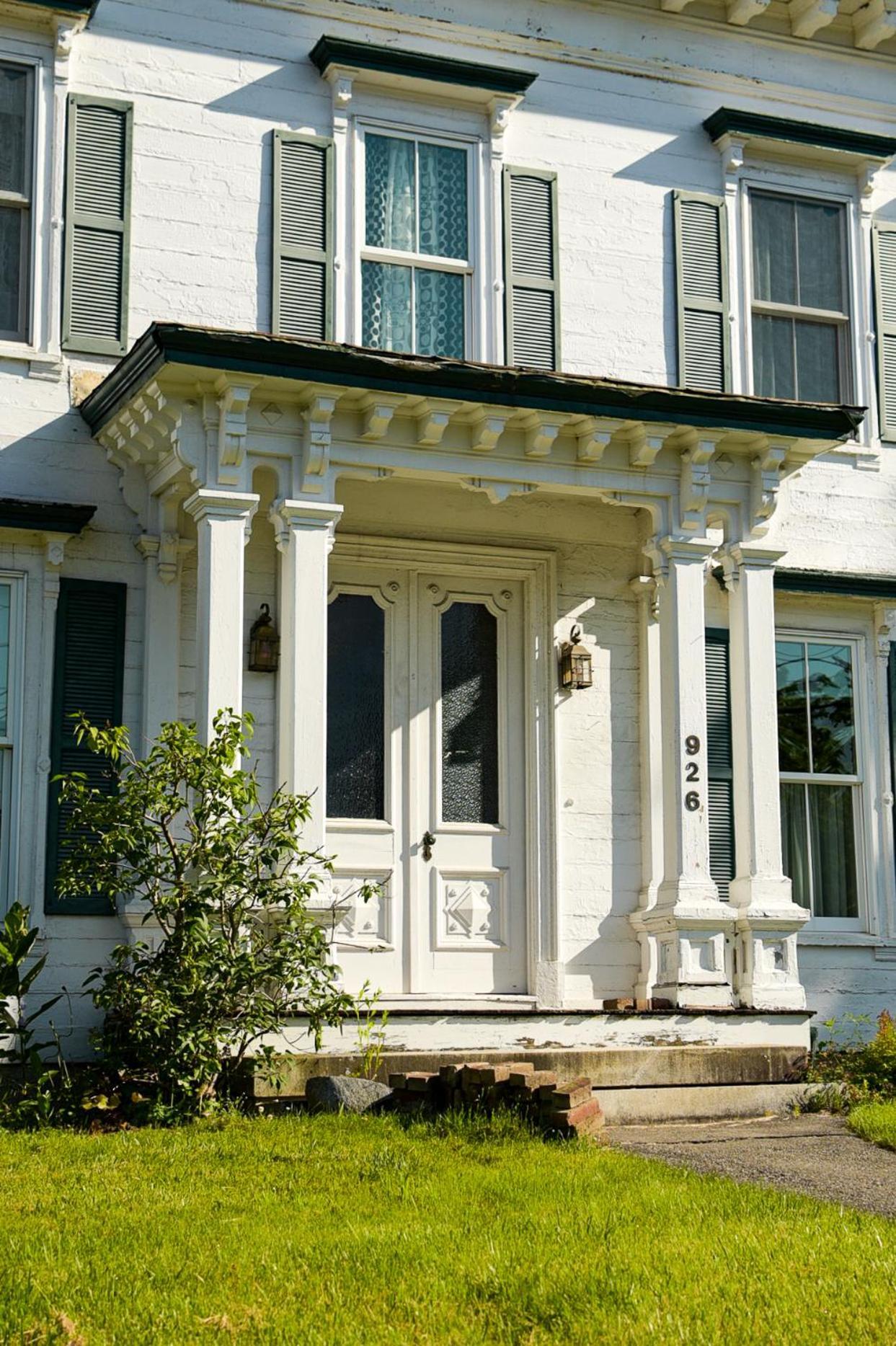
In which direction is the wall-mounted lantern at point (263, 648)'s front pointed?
toward the camera

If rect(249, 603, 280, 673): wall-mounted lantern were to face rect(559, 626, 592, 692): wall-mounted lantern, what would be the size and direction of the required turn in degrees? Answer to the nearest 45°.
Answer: approximately 90° to its left

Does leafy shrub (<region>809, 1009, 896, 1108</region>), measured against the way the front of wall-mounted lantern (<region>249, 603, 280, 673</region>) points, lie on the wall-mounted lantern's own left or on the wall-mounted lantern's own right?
on the wall-mounted lantern's own left
